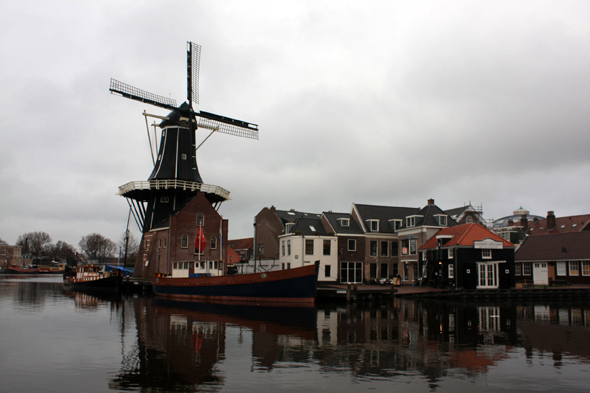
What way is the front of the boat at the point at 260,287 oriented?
to the viewer's right

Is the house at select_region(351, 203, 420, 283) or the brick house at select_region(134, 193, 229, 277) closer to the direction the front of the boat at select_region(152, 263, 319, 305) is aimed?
the house

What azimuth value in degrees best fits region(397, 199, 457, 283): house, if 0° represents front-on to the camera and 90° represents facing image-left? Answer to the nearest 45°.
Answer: approximately 45°

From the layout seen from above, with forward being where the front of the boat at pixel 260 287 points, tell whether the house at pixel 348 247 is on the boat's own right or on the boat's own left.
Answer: on the boat's own left

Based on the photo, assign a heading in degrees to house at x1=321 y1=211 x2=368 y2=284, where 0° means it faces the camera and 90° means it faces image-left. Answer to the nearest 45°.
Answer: approximately 0°

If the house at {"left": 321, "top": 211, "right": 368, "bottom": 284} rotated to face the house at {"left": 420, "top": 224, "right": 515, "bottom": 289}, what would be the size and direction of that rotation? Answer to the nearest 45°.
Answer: approximately 45° to its left

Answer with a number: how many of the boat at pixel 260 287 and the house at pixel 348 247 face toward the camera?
1

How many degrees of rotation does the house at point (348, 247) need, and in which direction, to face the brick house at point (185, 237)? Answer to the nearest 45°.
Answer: approximately 90° to its right

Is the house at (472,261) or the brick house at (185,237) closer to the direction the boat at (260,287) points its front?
the house

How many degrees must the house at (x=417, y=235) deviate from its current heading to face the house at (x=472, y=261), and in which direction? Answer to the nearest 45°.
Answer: approximately 90° to its left

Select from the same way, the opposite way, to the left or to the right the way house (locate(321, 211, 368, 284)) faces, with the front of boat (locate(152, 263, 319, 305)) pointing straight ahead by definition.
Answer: to the right
